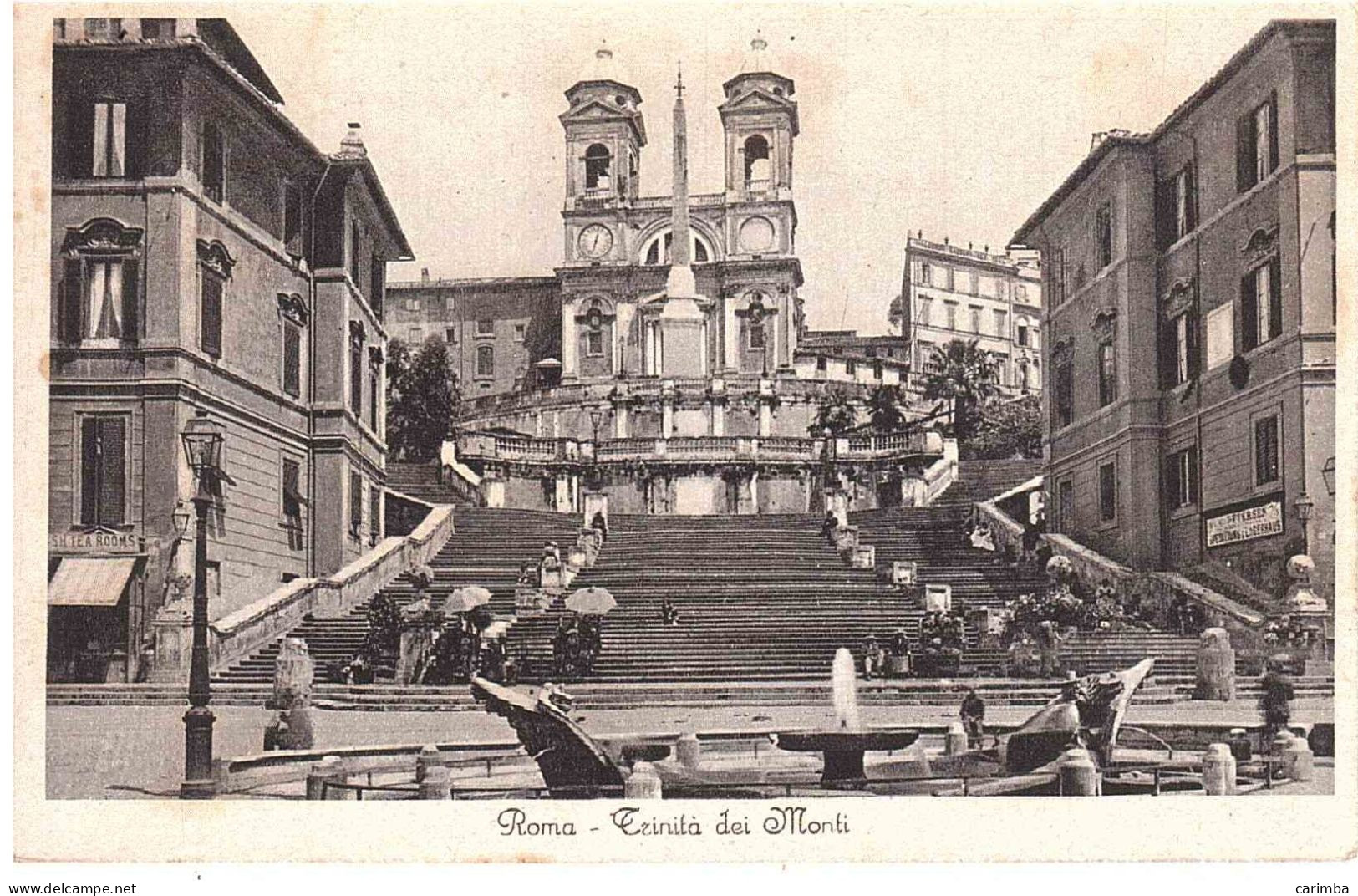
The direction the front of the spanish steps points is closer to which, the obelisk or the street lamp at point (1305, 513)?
the street lamp

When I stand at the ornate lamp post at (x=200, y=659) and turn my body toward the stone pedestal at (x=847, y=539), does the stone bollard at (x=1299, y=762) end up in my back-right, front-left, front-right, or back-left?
front-right

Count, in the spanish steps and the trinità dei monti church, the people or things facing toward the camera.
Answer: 2

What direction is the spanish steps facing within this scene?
toward the camera

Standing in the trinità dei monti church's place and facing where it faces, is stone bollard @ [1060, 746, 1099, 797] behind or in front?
in front

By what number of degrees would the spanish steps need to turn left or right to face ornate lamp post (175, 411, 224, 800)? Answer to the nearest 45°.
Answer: approximately 45° to its right
